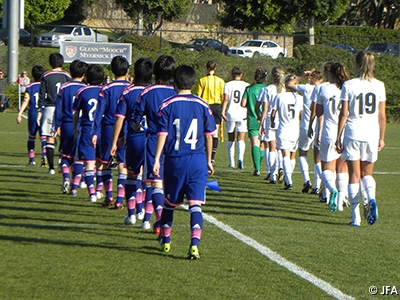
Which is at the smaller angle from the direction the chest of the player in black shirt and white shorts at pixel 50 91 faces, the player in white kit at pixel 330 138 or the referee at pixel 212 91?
the referee

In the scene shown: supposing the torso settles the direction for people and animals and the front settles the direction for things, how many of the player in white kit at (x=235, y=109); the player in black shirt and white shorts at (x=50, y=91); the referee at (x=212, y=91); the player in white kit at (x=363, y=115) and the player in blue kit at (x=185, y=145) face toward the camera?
0

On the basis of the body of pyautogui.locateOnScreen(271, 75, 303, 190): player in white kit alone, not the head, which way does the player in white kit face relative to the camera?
away from the camera

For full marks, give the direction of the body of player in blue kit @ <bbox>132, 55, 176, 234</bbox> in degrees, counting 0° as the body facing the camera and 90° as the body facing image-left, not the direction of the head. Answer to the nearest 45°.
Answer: approximately 180°

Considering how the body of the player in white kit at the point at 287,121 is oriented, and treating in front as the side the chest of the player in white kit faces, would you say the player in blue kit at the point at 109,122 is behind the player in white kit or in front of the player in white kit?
behind

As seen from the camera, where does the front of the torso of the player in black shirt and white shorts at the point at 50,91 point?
away from the camera

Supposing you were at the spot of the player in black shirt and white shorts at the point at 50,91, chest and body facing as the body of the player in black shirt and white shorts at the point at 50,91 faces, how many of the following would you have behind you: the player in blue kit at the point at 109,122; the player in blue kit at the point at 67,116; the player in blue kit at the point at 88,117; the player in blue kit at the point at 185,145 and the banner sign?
4

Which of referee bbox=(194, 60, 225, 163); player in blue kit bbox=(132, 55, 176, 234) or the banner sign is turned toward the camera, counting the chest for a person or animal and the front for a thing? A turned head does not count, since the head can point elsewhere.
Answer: the banner sign

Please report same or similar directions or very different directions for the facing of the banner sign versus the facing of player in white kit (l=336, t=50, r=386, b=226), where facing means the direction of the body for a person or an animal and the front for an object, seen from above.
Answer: very different directions

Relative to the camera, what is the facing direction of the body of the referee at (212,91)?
away from the camera

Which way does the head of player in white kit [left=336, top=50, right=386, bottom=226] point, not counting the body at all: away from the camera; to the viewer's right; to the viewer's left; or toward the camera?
away from the camera

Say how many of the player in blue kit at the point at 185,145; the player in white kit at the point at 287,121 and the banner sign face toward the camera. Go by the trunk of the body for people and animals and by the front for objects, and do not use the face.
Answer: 1

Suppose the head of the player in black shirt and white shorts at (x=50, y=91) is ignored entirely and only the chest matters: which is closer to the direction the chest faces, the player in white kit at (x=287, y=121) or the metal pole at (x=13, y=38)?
the metal pole

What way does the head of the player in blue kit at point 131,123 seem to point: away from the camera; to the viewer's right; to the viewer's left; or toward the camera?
away from the camera

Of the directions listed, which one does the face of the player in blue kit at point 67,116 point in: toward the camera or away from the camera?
away from the camera

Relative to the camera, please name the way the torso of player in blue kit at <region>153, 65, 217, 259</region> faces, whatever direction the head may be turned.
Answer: away from the camera

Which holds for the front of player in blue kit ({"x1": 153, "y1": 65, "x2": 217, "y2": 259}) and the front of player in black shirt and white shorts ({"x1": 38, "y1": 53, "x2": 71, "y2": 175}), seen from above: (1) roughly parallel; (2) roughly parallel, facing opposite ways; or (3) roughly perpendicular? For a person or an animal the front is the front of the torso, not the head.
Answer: roughly parallel

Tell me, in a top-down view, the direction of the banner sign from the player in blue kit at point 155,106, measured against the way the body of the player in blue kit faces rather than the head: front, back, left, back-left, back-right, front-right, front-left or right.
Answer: front

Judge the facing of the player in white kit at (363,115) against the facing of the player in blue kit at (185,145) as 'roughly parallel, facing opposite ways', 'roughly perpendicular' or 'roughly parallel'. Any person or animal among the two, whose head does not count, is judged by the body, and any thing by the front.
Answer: roughly parallel

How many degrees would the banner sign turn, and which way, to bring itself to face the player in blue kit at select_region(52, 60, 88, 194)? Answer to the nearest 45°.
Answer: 0° — it already faces them

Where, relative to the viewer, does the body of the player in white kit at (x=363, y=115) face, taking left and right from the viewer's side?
facing away from the viewer

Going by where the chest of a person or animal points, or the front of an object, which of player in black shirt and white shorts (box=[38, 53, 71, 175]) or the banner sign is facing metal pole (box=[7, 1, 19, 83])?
the player in black shirt and white shorts
